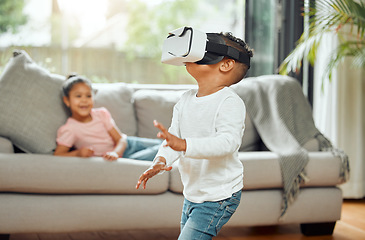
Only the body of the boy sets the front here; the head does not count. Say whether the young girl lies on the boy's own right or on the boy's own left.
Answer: on the boy's own right

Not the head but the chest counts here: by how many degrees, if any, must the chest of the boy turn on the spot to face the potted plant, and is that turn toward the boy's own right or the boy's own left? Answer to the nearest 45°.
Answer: approximately 180°

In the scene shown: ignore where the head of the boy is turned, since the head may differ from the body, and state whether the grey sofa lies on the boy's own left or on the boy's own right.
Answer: on the boy's own right

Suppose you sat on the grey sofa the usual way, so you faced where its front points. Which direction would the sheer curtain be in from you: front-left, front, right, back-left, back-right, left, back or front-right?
back-left

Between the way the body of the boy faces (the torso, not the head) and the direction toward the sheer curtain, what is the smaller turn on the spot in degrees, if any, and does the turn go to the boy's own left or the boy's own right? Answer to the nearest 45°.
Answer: approximately 180°

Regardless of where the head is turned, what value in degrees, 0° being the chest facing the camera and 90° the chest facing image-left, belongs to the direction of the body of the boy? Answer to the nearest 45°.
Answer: approximately 45°
